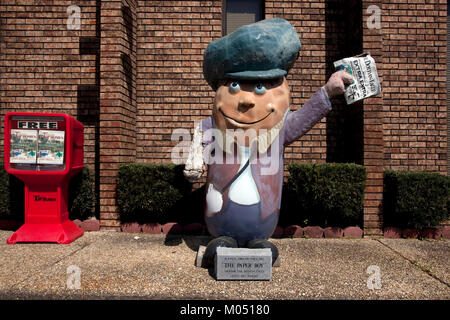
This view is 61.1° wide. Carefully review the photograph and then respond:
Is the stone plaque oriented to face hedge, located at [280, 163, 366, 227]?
no

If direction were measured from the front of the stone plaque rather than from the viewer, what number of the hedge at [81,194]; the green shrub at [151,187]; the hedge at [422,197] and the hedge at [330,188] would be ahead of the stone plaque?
0

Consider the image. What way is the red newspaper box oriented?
toward the camera

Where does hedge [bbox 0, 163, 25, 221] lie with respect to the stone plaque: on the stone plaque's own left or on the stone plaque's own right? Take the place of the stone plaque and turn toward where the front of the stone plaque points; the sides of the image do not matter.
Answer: on the stone plaque's own right

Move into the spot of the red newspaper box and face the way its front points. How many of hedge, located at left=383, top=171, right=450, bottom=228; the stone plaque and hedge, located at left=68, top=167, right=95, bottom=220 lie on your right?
0

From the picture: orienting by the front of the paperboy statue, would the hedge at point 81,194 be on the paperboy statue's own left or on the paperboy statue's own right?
on the paperboy statue's own right

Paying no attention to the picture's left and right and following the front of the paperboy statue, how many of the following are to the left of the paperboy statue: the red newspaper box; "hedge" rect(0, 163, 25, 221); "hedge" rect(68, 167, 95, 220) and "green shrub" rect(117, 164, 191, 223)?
0

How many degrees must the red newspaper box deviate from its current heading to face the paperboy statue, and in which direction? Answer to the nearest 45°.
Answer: approximately 45° to its left

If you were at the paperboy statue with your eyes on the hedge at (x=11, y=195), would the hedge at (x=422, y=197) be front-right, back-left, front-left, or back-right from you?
back-right

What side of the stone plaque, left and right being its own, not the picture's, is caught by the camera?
front

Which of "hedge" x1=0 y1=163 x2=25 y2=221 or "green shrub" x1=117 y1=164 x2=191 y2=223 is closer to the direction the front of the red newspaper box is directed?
the green shrub

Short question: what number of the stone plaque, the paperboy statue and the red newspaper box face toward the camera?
3

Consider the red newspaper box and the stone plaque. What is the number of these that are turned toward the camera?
2

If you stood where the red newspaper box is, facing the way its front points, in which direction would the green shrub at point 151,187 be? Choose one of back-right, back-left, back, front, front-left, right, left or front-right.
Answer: left

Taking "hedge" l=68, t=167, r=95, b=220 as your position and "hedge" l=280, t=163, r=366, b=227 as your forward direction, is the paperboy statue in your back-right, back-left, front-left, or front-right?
front-right

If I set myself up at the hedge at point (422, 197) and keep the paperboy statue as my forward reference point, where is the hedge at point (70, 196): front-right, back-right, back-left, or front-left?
front-right

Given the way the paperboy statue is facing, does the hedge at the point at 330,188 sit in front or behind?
behind
